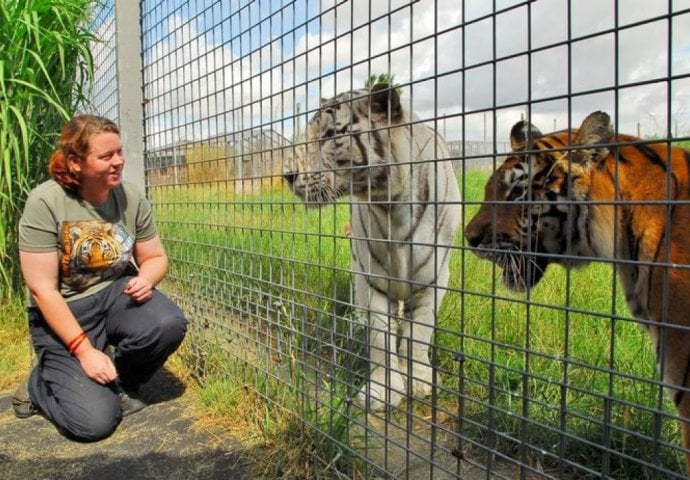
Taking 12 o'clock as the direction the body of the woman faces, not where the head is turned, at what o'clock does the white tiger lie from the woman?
The white tiger is roughly at 11 o'clock from the woman.

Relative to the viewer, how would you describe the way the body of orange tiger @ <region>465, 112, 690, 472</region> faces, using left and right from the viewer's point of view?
facing to the left of the viewer

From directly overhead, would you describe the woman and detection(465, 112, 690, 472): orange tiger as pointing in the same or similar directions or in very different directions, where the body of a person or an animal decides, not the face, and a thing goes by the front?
very different directions

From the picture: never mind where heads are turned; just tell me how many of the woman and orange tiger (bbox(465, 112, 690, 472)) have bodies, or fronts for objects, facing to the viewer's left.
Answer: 1

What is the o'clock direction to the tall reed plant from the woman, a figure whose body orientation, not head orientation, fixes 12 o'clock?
The tall reed plant is roughly at 7 o'clock from the woman.

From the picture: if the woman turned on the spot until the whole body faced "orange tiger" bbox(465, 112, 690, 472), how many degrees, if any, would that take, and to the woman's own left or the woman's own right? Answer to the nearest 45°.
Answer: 0° — they already face it

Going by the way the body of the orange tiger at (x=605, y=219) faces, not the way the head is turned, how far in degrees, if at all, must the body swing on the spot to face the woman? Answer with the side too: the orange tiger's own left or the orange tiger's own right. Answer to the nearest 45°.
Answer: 0° — it already faces them

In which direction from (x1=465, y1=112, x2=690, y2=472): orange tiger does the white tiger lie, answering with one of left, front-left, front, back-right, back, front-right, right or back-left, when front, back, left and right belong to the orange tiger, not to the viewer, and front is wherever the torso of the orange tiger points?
front-right

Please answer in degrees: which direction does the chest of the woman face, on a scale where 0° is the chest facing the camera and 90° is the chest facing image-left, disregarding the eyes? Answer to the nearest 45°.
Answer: approximately 315°

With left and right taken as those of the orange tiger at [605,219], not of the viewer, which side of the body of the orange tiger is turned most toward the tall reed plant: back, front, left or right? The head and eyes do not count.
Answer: front

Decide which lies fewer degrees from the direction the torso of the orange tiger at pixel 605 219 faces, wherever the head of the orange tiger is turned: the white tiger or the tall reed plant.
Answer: the tall reed plant

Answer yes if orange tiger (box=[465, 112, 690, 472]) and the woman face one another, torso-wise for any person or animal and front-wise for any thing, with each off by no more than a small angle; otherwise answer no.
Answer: yes

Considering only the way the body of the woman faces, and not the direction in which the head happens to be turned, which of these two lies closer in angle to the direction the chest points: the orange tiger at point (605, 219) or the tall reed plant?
the orange tiger
